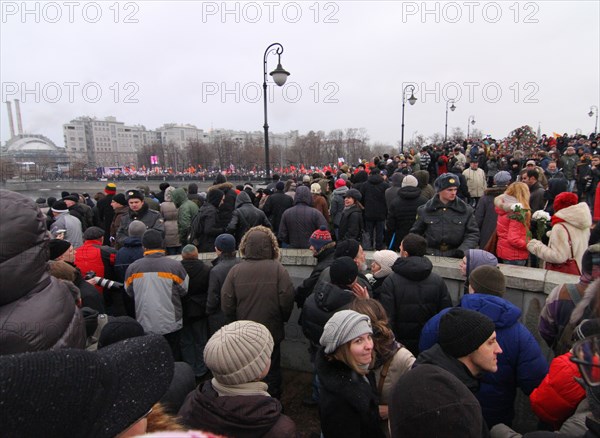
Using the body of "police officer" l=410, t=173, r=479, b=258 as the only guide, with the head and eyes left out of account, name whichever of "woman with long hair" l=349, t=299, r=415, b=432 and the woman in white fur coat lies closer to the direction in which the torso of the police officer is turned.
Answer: the woman with long hair

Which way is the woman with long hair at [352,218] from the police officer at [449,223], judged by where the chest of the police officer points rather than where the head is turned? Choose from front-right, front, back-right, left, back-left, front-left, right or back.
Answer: back-right

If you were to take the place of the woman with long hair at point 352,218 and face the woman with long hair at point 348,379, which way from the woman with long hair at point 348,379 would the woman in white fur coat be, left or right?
left

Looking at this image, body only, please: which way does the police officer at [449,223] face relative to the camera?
toward the camera

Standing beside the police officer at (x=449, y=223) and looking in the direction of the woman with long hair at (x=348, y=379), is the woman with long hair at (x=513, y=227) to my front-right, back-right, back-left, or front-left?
back-left

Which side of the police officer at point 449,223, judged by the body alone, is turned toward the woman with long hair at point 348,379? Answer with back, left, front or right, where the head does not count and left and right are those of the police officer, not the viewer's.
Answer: front

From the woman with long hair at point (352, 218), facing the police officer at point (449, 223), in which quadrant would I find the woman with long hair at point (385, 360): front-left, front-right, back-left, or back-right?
front-right

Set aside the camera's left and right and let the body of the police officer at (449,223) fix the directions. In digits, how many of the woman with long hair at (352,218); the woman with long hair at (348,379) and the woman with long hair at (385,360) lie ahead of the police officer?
2

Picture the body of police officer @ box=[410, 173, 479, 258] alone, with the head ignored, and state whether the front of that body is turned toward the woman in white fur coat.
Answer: no

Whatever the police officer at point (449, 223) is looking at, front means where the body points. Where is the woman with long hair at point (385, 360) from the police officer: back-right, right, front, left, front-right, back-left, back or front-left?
front

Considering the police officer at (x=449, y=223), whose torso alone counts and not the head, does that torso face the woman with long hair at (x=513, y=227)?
no

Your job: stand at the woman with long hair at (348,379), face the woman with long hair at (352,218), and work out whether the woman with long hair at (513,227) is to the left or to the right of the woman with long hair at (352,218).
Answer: right
